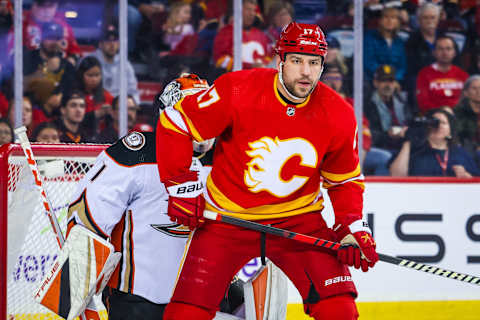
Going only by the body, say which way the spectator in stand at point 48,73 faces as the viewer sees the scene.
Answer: toward the camera

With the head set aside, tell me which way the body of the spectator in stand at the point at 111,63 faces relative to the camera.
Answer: toward the camera

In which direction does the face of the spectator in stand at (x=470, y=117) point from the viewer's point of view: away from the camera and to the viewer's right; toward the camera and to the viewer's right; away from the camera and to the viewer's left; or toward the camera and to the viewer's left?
toward the camera and to the viewer's left

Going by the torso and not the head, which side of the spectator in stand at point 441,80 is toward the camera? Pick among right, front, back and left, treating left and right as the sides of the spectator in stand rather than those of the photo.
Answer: front

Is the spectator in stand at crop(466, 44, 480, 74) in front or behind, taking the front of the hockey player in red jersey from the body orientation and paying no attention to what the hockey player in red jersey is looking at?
behind

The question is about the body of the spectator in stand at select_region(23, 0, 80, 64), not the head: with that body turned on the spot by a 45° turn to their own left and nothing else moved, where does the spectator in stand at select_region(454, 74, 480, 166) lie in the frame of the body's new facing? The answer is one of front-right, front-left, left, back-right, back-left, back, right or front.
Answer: front-left
